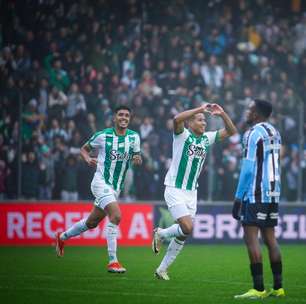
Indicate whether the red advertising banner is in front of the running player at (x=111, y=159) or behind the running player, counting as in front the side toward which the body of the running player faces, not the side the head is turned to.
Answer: behind

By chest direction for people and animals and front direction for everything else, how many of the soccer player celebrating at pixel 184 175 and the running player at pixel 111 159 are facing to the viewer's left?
0

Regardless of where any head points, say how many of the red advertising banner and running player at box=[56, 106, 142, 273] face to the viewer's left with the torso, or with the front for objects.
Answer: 0

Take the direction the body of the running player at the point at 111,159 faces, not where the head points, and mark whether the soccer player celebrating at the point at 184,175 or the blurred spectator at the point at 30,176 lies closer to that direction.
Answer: the soccer player celebrating

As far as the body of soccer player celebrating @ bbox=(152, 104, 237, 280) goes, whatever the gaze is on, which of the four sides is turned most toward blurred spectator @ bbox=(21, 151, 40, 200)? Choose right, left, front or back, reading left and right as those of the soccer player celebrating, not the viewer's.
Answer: back

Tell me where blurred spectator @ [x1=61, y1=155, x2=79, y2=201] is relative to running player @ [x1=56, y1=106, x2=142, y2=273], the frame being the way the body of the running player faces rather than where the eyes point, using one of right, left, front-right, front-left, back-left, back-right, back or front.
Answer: back-left

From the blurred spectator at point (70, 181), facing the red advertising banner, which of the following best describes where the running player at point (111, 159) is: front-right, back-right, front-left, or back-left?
front-left

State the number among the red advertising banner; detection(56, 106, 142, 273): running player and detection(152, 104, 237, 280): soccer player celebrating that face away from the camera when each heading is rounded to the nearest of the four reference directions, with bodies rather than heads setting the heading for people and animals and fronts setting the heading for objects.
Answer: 0

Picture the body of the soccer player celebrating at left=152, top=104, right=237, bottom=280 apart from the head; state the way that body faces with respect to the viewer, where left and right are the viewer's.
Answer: facing the viewer and to the right of the viewer

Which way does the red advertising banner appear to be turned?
toward the camera

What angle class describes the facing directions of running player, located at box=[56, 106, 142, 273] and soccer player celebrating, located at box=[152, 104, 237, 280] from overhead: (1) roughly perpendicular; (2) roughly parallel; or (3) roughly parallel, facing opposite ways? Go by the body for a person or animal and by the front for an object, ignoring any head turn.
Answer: roughly parallel

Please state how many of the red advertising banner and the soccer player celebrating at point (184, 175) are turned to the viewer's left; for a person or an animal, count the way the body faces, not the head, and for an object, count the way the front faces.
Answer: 0
